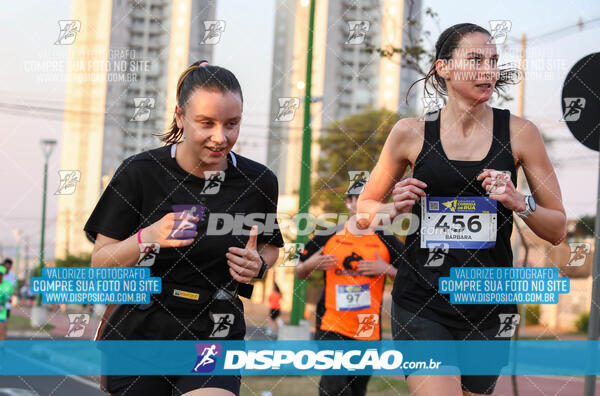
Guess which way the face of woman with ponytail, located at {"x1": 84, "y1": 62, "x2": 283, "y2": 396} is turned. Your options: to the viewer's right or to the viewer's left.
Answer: to the viewer's right

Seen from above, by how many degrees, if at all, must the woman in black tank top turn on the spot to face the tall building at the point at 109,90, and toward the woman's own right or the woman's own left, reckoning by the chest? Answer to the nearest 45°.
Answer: approximately 135° to the woman's own right

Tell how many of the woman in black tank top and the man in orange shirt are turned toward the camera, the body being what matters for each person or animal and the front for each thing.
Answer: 2

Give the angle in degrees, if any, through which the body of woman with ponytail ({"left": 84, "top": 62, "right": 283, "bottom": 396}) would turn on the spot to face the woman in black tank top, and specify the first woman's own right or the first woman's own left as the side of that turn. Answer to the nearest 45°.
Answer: approximately 45° to the first woman's own left

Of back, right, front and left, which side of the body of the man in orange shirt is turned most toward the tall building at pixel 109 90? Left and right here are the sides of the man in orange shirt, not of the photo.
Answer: back

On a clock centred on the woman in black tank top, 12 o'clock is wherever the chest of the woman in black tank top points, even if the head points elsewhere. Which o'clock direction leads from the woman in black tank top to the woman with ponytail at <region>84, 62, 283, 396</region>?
The woman with ponytail is roughly at 2 o'clock from the woman in black tank top.

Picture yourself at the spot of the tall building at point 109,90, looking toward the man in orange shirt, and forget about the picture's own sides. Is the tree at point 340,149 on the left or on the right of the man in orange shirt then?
left

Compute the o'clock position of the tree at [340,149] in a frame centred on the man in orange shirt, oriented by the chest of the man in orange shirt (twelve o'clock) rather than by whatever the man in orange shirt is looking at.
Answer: The tree is roughly at 6 o'clock from the man in orange shirt.

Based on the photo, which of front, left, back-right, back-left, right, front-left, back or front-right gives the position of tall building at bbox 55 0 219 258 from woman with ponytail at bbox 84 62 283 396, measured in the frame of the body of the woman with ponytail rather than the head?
back-left

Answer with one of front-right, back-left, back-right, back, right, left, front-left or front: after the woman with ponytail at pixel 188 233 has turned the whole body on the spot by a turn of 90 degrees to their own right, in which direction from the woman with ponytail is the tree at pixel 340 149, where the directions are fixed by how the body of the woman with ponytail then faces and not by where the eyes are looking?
back-right

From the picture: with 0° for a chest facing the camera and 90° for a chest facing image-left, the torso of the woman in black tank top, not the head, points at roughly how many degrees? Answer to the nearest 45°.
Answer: approximately 0°

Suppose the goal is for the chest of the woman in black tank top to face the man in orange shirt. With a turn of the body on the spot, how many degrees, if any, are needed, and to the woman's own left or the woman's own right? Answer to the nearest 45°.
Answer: approximately 180°
